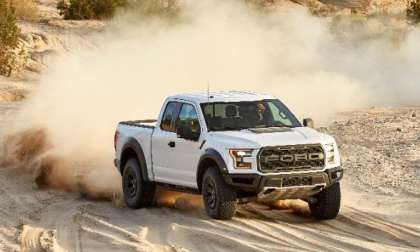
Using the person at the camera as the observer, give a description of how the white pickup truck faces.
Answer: facing the viewer and to the right of the viewer

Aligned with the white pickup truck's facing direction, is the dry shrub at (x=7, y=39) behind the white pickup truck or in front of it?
behind
